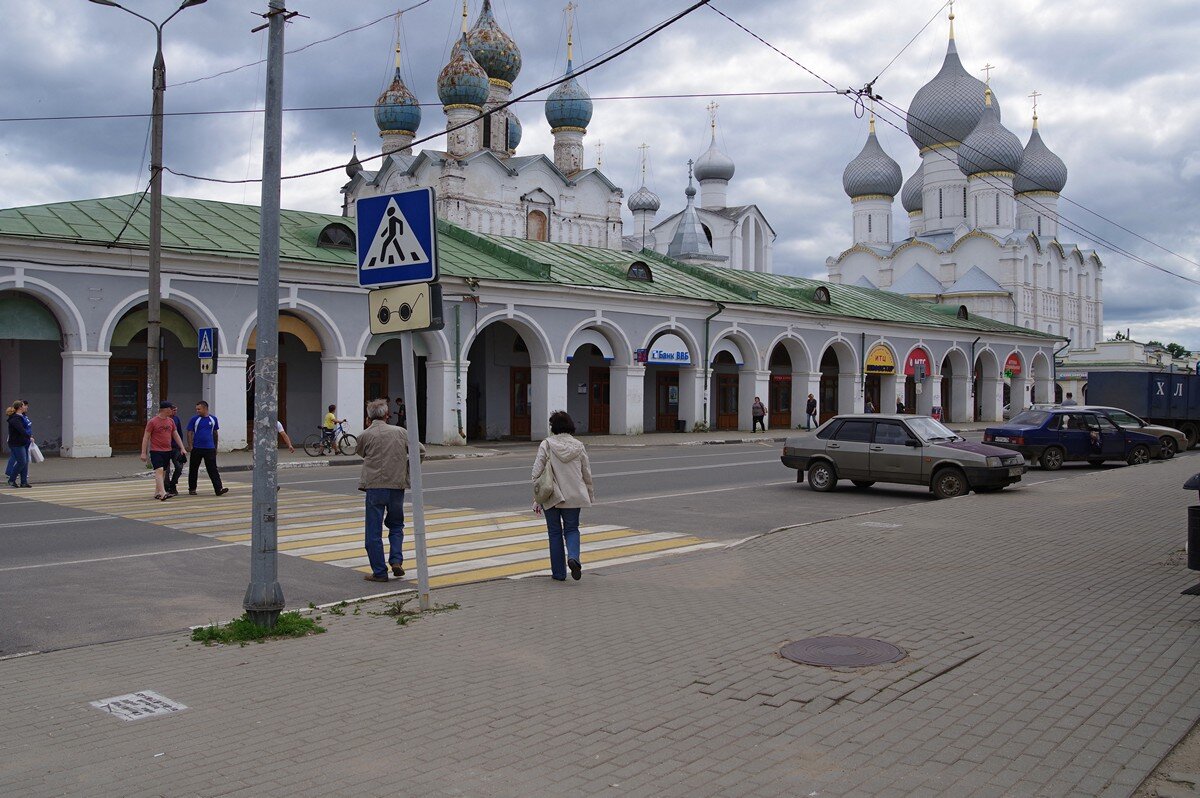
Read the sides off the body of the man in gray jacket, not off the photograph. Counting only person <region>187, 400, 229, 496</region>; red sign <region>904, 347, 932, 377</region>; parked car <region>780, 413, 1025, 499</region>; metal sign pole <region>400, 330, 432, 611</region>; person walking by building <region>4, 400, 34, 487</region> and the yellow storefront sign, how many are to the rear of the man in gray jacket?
1

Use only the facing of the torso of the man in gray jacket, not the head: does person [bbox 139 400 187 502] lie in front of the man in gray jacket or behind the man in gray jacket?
in front

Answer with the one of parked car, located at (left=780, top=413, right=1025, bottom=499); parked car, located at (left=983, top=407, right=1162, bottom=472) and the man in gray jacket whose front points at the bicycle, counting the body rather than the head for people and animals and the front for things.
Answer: the man in gray jacket

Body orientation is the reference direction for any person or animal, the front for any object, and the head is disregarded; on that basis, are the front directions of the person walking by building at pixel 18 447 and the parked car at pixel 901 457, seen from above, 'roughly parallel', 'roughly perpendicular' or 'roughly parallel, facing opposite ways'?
roughly perpendicular

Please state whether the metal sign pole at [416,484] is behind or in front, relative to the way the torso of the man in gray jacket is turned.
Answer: behind

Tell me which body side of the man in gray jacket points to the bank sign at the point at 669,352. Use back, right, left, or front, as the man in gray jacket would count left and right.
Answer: front

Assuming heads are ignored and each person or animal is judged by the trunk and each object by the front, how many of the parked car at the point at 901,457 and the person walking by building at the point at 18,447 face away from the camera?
0

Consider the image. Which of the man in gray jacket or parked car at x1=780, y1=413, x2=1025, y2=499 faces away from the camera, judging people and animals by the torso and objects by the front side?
the man in gray jacket

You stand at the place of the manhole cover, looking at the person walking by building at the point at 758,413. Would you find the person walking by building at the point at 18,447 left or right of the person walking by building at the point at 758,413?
left

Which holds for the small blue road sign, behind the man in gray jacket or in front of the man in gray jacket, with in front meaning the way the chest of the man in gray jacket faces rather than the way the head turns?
in front

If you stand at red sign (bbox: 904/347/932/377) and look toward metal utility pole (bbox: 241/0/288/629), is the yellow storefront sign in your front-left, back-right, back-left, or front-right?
front-right

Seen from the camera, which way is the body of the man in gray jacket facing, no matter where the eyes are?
away from the camera

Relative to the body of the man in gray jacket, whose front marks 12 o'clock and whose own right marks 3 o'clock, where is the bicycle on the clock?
The bicycle is roughly at 12 o'clock from the man in gray jacket.
